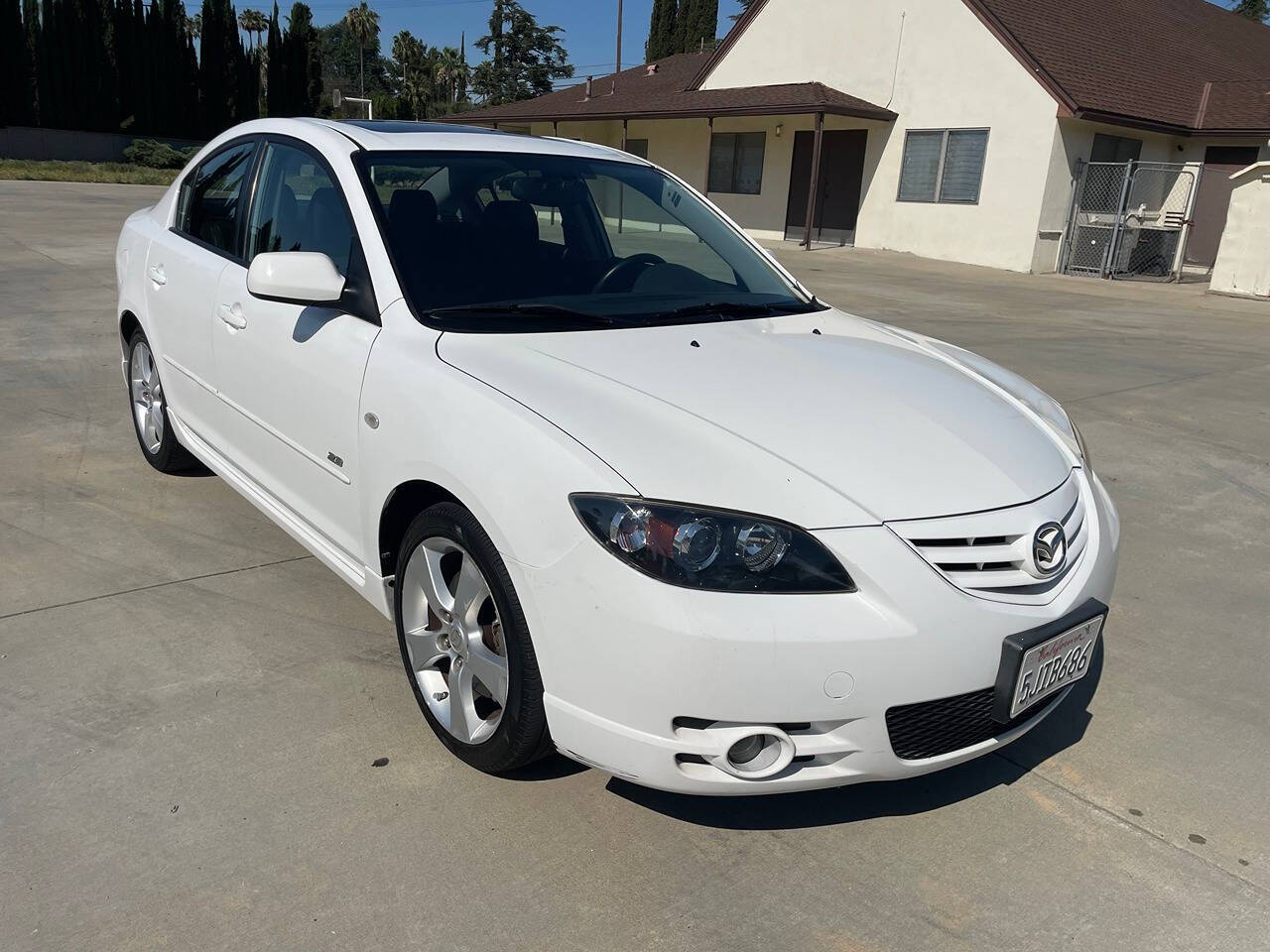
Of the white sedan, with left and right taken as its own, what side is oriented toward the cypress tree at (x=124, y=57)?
back

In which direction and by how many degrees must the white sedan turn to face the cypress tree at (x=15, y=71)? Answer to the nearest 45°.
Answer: approximately 180°

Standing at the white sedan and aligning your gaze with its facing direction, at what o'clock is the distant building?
The distant building is roughly at 8 o'clock from the white sedan.

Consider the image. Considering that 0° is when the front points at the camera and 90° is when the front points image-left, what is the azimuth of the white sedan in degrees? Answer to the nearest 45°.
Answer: approximately 315°

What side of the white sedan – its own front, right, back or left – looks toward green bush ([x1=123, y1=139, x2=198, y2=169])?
back

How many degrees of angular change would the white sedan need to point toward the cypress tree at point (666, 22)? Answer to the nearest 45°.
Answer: approximately 135° to its left

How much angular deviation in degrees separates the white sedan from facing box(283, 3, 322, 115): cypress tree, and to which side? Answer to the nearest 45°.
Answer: approximately 135° to its left
